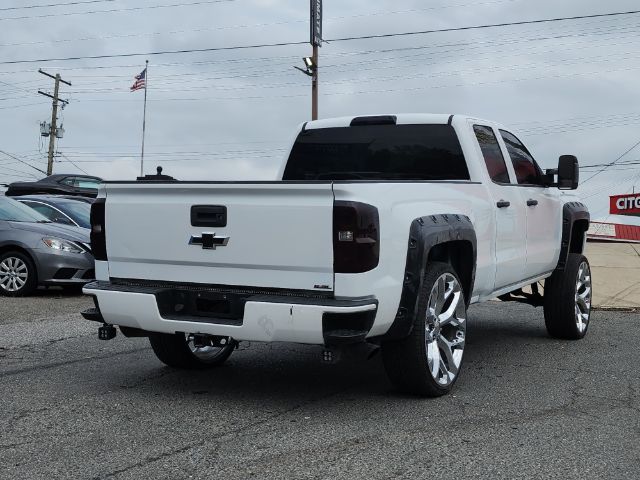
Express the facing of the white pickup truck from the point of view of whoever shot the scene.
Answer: facing away from the viewer and to the right of the viewer

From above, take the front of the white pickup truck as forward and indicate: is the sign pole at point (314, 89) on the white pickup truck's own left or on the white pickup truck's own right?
on the white pickup truck's own left

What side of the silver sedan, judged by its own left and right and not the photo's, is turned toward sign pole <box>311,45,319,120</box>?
left

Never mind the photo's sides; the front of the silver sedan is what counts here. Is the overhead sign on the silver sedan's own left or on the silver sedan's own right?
on the silver sedan's own left

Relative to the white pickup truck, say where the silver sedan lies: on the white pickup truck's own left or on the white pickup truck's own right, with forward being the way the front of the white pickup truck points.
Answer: on the white pickup truck's own left

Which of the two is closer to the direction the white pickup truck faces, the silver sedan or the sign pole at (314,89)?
the sign pole

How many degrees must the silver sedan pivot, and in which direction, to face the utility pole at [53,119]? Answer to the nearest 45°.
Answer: approximately 135° to its left

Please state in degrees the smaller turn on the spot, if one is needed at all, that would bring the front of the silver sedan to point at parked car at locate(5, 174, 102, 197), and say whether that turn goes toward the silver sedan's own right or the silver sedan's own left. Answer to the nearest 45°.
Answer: approximately 135° to the silver sedan's own left
